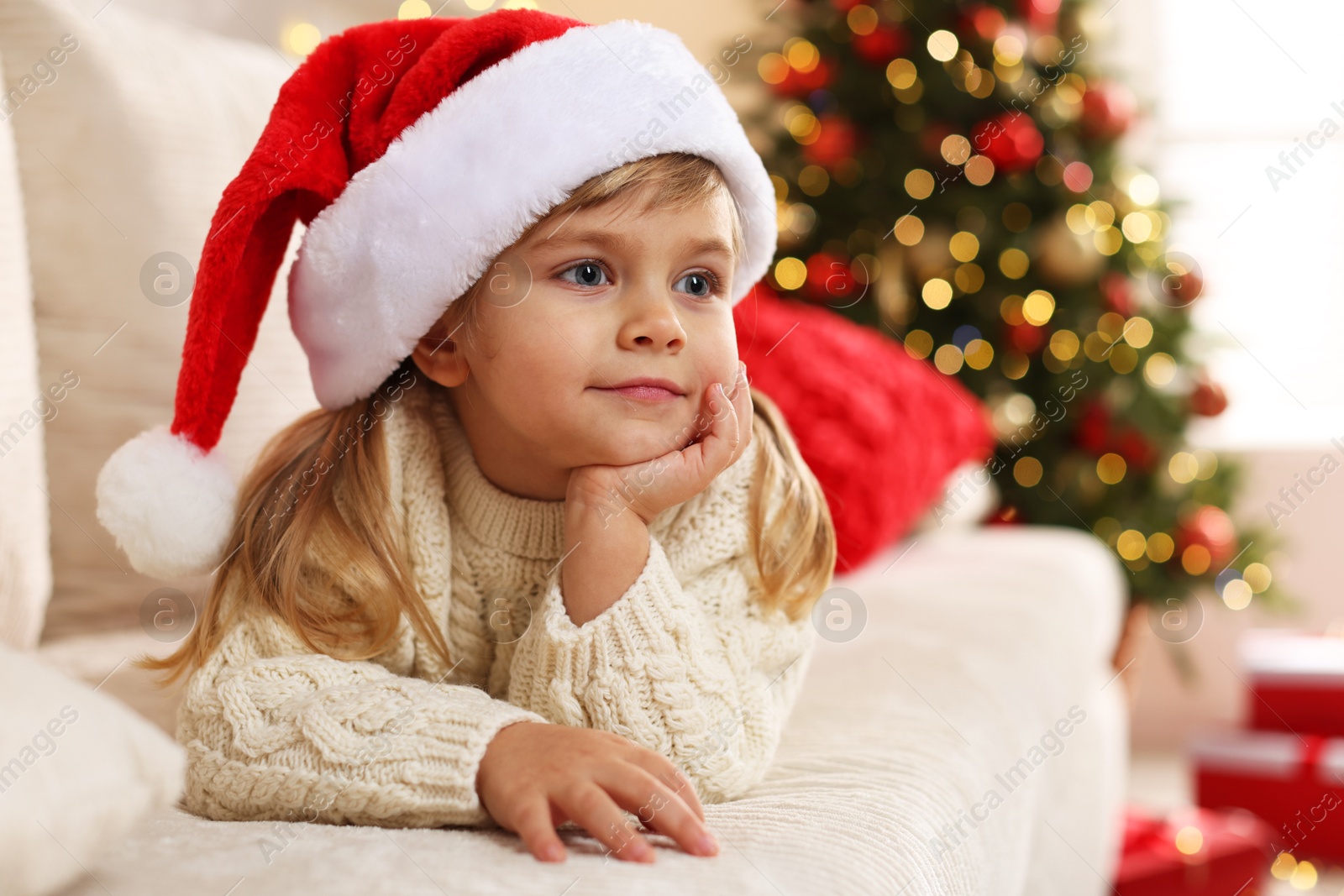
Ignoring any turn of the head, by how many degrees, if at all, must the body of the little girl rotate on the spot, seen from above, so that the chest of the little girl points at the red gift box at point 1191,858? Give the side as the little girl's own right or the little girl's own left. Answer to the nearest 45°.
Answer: approximately 90° to the little girl's own left

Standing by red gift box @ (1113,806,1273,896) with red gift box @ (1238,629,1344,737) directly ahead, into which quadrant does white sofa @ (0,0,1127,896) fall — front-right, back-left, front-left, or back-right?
back-left

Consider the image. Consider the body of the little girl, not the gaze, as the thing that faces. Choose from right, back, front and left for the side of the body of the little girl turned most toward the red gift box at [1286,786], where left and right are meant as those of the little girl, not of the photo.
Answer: left

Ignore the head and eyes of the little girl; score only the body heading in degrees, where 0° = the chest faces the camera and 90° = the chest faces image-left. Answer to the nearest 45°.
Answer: approximately 315°
